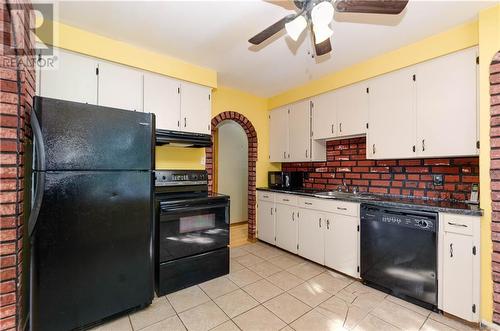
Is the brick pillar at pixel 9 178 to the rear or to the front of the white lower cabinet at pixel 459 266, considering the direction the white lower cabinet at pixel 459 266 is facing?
to the front

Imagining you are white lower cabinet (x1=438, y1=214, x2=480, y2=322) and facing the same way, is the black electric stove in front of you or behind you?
in front

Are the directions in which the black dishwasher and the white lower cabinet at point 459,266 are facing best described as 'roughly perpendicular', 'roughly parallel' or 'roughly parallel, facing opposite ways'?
roughly parallel

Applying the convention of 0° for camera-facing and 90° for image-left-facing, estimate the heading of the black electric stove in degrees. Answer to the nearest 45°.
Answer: approximately 315°

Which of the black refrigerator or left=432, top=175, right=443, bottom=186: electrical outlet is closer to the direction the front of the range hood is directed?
the electrical outlet

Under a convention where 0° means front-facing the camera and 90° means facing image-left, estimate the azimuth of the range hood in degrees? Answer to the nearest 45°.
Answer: approximately 315°

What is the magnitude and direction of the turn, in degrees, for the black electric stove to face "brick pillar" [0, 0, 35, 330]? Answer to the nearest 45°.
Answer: approximately 90° to its right

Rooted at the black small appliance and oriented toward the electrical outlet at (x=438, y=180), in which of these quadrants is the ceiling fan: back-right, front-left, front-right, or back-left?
front-right

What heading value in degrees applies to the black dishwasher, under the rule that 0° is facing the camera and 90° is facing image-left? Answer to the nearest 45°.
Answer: approximately 45°

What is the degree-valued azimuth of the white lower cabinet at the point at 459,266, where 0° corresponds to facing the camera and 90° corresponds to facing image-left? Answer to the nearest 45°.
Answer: approximately 45°

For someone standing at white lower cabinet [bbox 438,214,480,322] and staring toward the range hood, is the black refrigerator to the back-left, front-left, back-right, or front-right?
front-left

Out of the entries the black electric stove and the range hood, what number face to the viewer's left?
0

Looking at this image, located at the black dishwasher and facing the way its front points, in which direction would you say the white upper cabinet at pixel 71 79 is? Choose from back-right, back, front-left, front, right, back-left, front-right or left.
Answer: front
